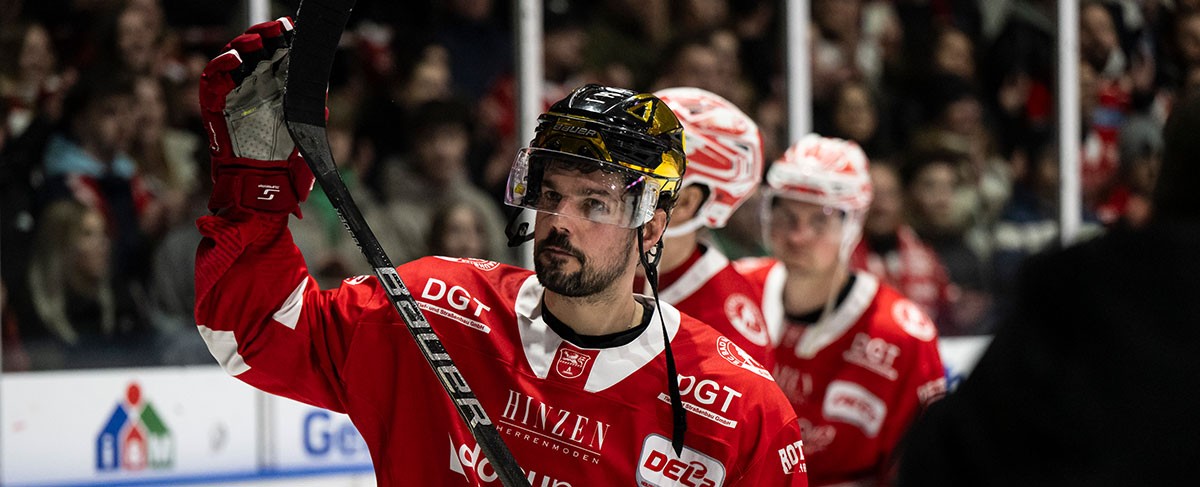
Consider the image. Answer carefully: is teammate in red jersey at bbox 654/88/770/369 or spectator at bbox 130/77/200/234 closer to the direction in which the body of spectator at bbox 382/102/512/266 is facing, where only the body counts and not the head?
the teammate in red jersey

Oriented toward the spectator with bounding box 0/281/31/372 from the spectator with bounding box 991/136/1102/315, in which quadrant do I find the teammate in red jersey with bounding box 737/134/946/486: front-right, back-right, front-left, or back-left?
front-left

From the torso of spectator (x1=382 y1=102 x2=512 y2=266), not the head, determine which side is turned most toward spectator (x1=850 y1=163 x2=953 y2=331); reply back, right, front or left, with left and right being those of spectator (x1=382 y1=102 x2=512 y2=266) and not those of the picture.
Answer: left

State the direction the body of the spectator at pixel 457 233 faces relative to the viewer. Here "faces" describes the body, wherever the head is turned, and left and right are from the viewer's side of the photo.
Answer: facing the viewer

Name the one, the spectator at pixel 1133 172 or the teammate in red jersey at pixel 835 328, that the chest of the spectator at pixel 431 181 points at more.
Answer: the teammate in red jersey

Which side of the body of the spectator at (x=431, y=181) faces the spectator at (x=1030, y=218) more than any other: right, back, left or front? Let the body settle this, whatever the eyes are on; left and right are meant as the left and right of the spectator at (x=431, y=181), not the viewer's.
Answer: left

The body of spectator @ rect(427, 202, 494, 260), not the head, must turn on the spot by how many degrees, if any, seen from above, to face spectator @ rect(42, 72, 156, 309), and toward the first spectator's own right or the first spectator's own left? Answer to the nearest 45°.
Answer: approximately 90° to the first spectator's own right

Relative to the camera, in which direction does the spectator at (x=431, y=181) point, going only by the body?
toward the camera

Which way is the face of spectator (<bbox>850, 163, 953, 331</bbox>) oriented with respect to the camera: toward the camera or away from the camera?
toward the camera

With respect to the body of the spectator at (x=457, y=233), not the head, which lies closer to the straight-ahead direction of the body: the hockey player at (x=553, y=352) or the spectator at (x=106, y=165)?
the hockey player

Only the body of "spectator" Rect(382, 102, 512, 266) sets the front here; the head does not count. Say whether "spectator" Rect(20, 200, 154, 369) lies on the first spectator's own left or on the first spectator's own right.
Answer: on the first spectator's own right

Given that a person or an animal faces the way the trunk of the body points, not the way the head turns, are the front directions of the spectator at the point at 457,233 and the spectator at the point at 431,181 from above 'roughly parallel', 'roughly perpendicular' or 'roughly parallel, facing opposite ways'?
roughly parallel

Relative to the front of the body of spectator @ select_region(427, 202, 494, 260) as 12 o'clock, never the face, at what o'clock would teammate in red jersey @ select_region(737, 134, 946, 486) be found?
The teammate in red jersey is roughly at 11 o'clock from the spectator.

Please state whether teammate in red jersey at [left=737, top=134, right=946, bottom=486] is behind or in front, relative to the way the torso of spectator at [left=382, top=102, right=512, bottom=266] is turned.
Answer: in front

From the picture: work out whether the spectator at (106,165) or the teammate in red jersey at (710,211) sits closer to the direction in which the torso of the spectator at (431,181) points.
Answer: the teammate in red jersey

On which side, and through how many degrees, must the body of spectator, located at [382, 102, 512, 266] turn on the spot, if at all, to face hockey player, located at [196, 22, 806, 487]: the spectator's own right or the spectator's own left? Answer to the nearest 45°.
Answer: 0° — they already face them
